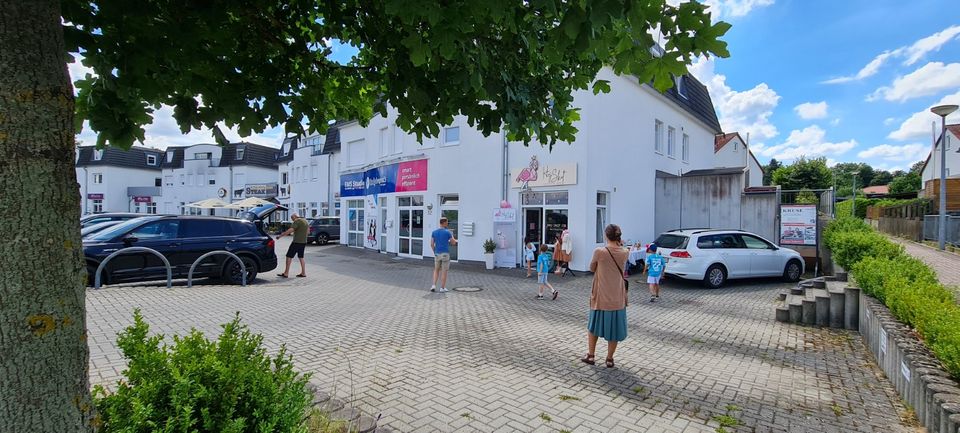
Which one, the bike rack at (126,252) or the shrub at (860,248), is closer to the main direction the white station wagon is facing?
the shrub

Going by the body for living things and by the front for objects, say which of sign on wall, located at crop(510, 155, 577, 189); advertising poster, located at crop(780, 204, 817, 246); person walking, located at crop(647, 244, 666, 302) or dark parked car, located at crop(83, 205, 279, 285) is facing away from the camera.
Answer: the person walking

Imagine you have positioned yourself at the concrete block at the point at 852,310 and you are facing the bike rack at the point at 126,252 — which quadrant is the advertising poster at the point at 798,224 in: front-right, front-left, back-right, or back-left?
back-right

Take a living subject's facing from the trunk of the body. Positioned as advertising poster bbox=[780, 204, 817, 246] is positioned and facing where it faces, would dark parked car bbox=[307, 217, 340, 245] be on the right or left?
on its right

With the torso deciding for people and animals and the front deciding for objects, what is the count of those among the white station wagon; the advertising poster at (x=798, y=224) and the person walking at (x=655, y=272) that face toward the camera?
1

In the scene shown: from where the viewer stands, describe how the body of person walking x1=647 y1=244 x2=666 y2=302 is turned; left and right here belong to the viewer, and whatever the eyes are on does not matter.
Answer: facing away from the viewer

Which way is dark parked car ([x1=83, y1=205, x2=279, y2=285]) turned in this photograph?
to the viewer's left

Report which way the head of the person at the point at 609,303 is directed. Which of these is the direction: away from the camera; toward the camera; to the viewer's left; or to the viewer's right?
away from the camera

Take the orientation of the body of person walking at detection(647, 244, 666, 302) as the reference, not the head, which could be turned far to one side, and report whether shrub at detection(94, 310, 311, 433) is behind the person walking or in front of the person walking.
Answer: behind

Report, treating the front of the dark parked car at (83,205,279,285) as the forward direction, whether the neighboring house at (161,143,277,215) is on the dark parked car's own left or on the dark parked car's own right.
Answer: on the dark parked car's own right

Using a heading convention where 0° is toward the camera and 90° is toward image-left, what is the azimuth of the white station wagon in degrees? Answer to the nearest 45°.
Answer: approximately 225°

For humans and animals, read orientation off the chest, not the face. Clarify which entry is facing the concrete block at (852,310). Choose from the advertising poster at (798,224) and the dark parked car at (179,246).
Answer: the advertising poster

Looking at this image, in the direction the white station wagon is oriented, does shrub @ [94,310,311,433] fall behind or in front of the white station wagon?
behind
